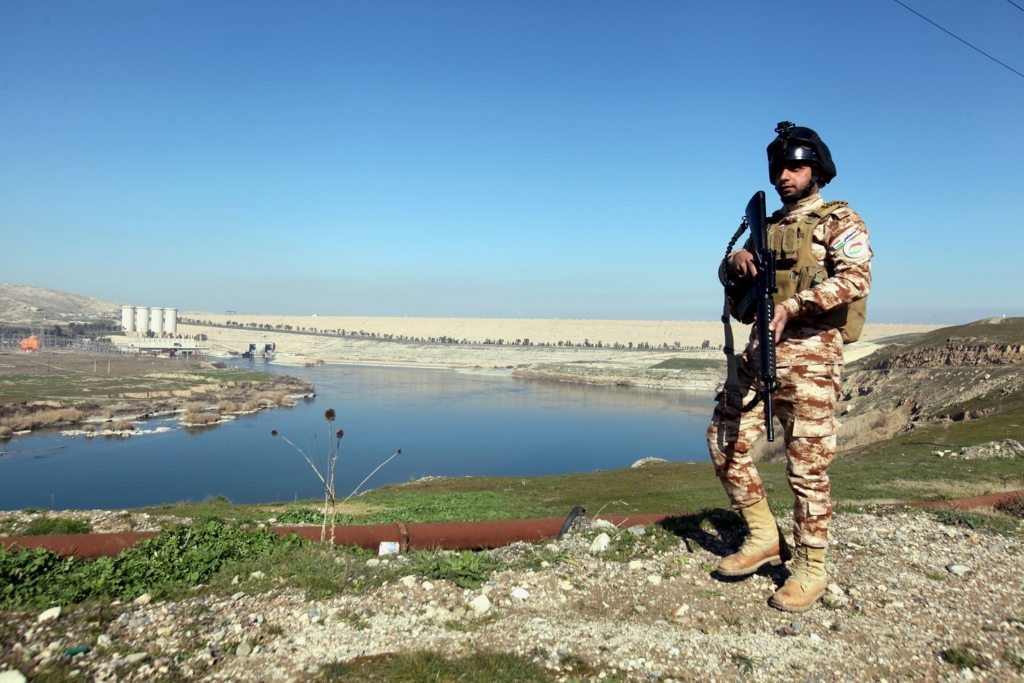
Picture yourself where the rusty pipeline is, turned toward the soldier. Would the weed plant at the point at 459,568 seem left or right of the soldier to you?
right

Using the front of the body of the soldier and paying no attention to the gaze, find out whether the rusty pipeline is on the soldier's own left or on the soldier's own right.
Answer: on the soldier's own right

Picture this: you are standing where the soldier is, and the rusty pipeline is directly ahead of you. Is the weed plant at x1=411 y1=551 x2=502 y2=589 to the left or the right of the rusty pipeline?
left

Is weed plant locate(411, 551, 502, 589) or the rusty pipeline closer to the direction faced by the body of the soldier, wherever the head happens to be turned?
the weed plant

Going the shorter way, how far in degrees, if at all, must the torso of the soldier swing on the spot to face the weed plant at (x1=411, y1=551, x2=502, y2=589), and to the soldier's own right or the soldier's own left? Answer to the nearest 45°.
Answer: approximately 45° to the soldier's own right

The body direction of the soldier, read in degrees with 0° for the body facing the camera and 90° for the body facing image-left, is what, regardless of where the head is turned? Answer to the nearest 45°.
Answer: approximately 45°
